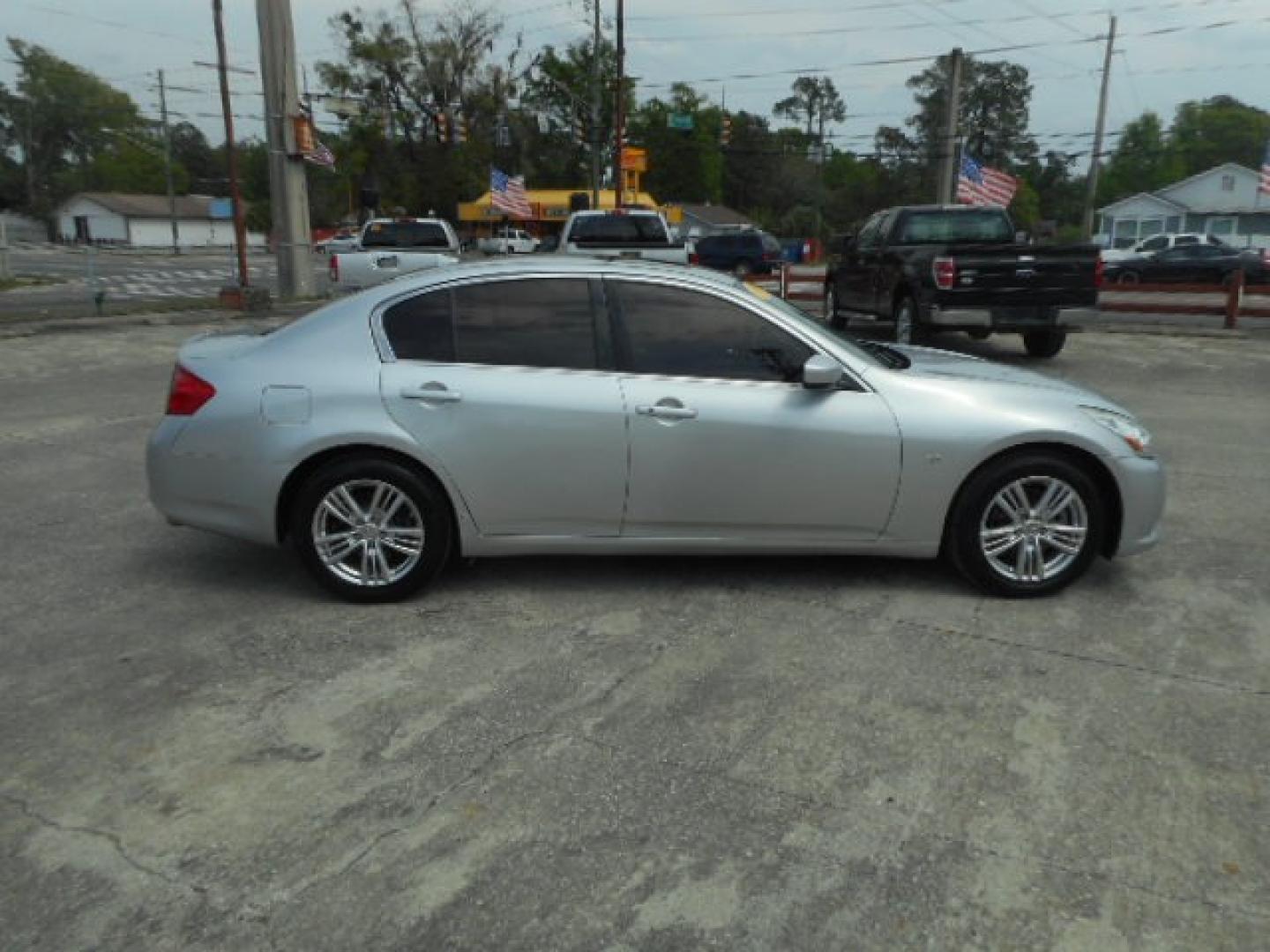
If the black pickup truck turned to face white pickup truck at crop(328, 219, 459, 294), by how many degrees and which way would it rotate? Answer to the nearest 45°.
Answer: approximately 45° to its left

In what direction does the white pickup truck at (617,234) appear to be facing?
away from the camera

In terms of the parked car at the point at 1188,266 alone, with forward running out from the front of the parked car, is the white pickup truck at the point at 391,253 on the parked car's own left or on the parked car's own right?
on the parked car's own left

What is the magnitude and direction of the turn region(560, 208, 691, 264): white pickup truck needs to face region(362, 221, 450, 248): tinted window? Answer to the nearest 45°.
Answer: approximately 45° to its left

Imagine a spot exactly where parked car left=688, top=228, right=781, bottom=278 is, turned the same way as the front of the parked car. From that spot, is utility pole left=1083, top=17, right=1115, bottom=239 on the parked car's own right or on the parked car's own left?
on the parked car's own right

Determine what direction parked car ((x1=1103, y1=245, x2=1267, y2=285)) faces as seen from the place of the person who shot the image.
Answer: facing to the left of the viewer

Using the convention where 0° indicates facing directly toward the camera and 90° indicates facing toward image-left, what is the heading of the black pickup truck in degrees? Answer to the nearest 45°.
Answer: approximately 135°

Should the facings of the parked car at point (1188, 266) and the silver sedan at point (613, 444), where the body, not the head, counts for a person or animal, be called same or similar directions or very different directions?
very different directions

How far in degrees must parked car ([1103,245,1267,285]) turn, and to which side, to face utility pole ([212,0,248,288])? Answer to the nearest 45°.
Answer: approximately 45° to its left

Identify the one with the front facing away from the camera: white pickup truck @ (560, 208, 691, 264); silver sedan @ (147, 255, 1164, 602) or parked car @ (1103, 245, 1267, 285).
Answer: the white pickup truck

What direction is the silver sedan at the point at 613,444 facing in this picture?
to the viewer's right

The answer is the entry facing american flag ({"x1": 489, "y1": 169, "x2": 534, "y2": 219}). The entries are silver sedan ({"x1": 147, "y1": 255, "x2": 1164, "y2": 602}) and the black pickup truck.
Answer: the black pickup truck

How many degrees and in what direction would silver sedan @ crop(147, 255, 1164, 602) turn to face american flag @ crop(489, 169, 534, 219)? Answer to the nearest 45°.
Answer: approximately 90° to its left
